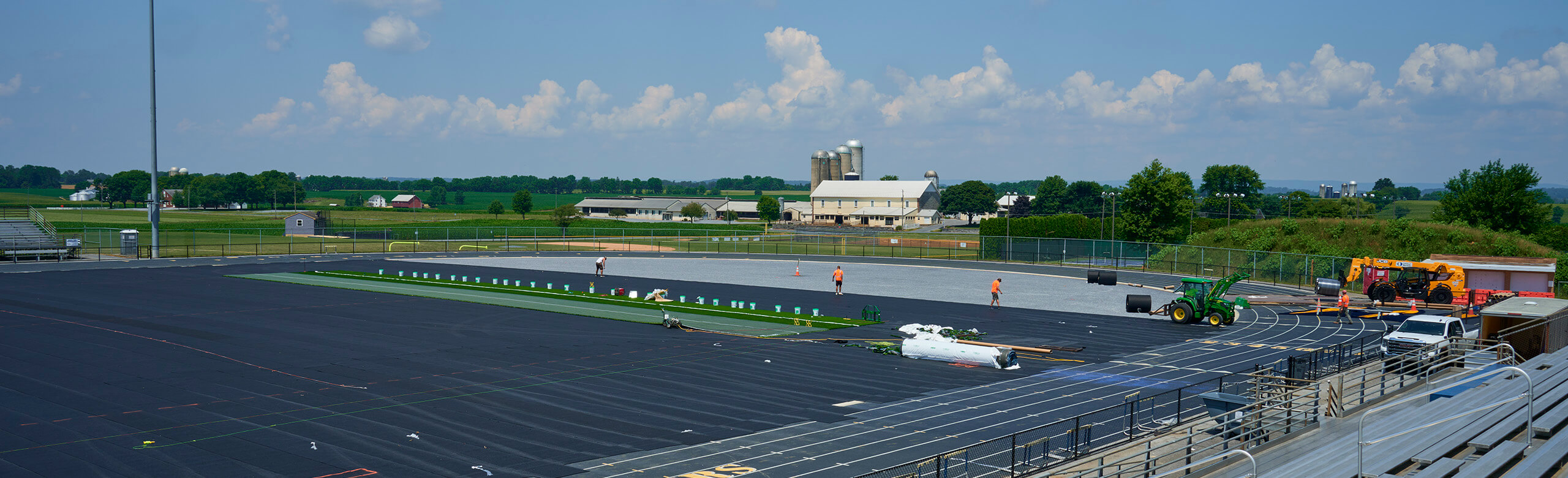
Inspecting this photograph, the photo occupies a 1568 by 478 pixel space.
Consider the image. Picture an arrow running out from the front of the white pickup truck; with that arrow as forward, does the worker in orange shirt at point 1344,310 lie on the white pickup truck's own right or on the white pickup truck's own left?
on the white pickup truck's own right

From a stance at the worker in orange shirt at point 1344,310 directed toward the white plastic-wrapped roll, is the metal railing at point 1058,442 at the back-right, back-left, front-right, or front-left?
front-left

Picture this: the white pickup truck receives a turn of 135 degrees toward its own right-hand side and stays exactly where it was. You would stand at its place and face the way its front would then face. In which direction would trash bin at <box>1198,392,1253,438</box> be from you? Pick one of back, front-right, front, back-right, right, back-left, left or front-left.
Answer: back

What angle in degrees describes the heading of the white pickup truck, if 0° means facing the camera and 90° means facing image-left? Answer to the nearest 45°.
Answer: approximately 45°

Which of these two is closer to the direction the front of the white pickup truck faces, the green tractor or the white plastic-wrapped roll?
the white plastic-wrapped roll

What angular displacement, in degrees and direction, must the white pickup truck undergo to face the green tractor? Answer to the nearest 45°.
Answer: approximately 90° to its right
